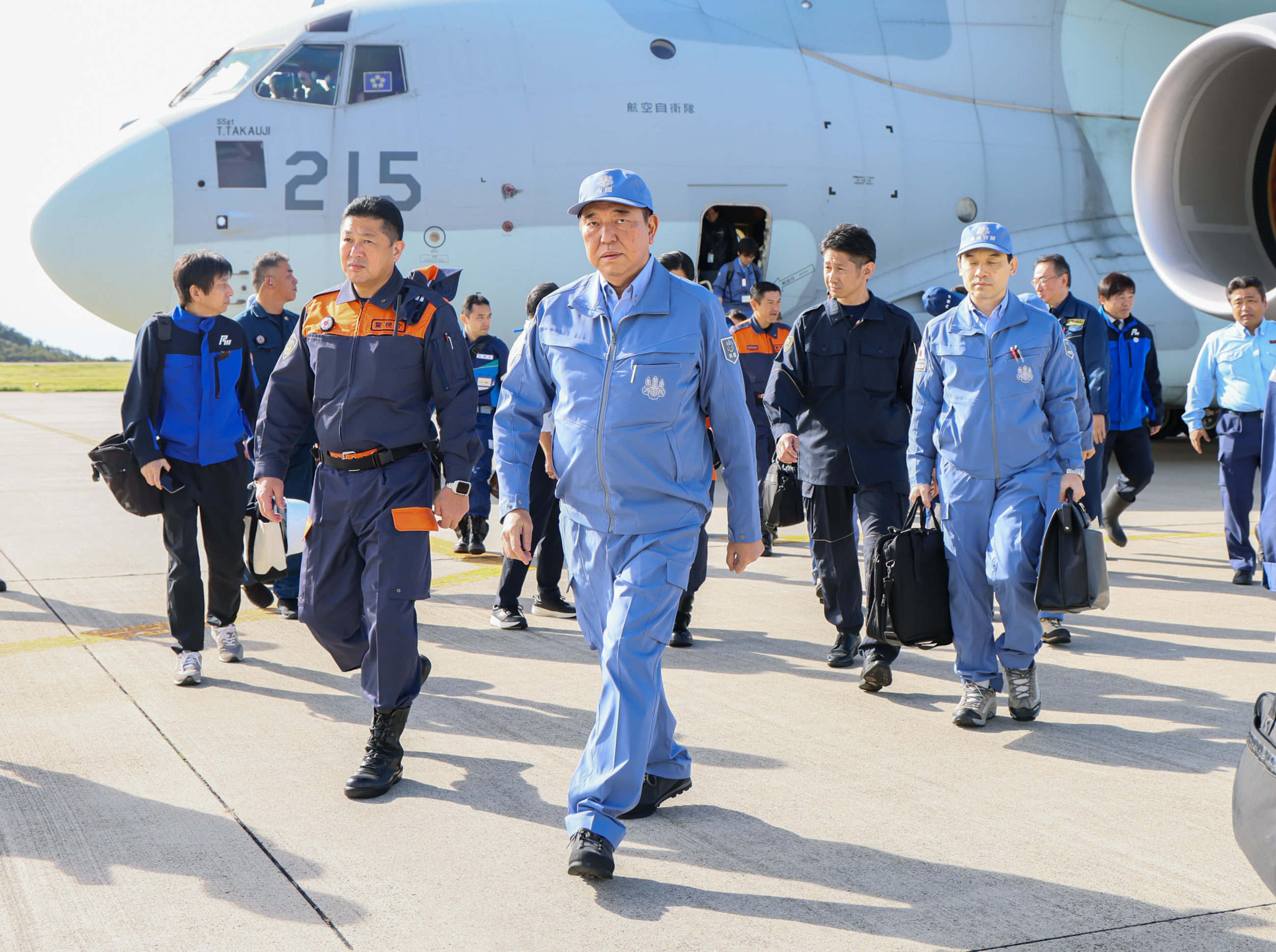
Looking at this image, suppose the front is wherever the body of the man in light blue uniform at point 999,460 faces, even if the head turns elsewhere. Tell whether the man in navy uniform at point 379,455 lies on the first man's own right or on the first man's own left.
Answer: on the first man's own right

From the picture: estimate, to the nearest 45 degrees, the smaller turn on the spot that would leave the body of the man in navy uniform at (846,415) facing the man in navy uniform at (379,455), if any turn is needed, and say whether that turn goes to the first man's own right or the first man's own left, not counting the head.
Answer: approximately 45° to the first man's own right

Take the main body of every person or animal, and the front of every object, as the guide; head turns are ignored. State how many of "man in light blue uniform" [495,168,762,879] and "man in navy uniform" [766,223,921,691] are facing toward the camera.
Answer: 2

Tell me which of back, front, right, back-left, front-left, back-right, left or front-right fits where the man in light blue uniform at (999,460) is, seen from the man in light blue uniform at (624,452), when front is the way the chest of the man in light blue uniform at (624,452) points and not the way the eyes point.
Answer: back-left

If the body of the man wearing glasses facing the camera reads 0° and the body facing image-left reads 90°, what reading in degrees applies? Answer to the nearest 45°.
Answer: approximately 45°

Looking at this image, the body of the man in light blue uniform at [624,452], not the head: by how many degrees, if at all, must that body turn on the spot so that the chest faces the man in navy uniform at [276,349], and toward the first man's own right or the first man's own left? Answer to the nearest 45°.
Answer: approximately 135° to the first man's own right
